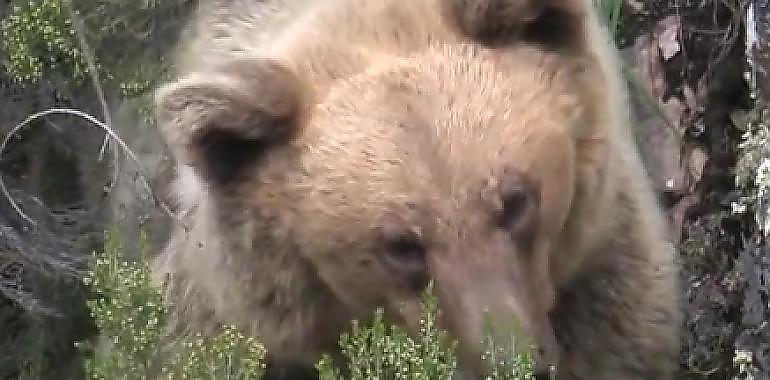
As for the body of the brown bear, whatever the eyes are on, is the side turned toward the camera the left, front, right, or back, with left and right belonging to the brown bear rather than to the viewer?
front

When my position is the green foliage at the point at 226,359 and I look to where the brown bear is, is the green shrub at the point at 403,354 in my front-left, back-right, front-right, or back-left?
front-right

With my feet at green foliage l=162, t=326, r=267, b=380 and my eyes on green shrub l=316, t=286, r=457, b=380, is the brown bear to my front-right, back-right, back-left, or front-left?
front-left
